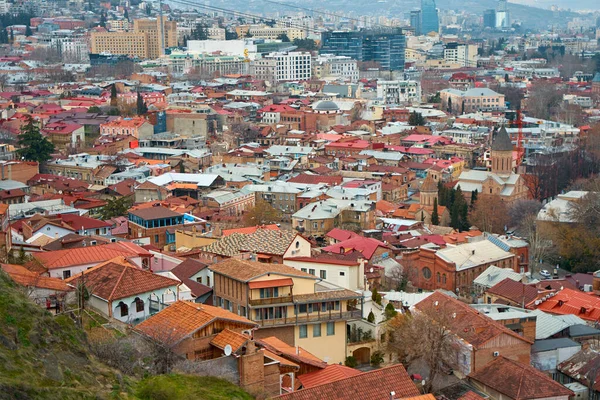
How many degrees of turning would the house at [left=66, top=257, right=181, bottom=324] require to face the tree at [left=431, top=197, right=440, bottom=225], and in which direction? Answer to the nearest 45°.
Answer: approximately 90° to its left

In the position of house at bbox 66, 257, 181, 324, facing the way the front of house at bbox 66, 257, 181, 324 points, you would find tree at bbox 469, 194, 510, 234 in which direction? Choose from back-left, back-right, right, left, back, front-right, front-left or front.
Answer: left

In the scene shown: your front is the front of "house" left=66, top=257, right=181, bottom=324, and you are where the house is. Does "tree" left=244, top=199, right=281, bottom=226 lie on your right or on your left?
on your left

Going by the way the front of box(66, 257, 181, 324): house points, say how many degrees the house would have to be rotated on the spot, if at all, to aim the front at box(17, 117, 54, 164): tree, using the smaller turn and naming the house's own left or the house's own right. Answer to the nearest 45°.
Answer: approximately 135° to the house's own left

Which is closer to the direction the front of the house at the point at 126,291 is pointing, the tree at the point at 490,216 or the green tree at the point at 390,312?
the green tree

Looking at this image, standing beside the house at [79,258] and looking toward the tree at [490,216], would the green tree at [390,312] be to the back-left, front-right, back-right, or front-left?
front-right

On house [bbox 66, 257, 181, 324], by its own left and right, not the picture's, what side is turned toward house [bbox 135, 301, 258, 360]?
front

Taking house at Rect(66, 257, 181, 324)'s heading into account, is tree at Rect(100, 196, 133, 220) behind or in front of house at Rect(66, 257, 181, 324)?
behind

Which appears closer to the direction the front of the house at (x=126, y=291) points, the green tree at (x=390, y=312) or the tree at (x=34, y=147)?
the green tree

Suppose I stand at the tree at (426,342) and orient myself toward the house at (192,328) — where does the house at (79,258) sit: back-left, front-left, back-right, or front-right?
front-right

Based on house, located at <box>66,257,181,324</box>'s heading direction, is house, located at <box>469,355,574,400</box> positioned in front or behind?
in front

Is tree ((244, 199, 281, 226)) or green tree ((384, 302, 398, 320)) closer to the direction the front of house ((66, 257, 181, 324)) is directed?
the green tree

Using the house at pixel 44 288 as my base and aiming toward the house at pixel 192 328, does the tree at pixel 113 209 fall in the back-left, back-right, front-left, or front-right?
back-left

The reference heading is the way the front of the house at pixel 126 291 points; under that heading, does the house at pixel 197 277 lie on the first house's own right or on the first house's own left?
on the first house's own left

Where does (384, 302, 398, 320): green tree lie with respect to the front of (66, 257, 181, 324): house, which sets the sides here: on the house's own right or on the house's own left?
on the house's own left
